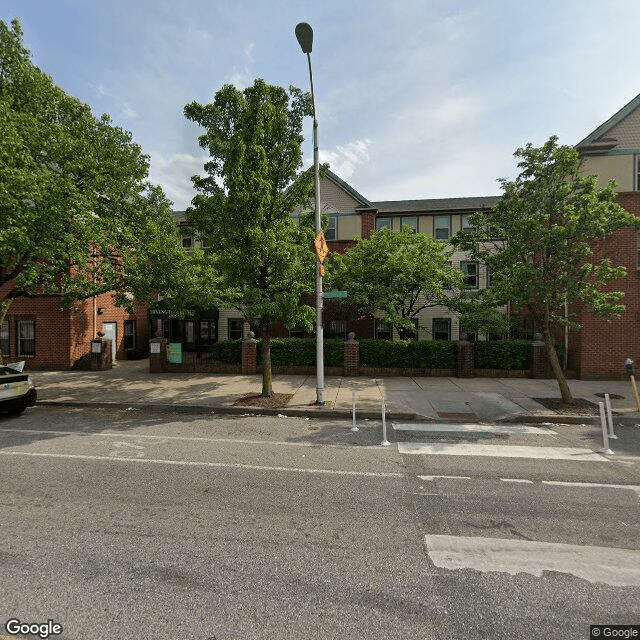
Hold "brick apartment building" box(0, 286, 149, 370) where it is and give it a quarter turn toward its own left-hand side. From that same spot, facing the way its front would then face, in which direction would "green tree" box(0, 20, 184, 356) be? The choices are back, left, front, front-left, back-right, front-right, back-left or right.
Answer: right

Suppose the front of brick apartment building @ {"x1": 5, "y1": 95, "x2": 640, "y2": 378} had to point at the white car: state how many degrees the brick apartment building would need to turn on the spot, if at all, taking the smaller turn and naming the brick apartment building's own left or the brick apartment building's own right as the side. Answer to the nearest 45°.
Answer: approximately 45° to the brick apartment building's own right

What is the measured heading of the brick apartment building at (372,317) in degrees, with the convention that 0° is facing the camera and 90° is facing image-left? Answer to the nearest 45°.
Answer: approximately 0°

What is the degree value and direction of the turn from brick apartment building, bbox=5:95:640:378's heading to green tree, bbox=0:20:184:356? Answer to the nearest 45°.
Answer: approximately 45° to its right

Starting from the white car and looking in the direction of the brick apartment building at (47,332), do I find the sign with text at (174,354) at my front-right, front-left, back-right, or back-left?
front-right

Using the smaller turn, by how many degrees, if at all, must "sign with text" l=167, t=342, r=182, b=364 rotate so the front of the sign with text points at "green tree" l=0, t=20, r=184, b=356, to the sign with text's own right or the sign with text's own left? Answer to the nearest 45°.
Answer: approximately 45° to the sign with text's own right

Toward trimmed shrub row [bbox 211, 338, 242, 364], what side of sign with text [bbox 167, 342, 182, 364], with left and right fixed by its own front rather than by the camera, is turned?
left

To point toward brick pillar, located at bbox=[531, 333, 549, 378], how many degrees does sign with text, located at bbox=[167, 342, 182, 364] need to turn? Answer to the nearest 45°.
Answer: approximately 45° to its left

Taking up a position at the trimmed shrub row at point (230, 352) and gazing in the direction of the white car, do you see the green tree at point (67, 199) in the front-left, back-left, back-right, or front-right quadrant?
front-right

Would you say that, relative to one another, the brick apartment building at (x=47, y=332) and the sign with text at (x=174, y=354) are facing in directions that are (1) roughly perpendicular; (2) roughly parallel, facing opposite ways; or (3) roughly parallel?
roughly parallel

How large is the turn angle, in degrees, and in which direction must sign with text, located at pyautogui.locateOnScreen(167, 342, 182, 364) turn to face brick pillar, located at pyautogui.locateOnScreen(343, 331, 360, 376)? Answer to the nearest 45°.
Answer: approximately 45° to its left

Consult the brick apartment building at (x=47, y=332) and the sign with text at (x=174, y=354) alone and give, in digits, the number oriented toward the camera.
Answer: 2

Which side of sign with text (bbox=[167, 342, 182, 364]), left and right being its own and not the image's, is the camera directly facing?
front

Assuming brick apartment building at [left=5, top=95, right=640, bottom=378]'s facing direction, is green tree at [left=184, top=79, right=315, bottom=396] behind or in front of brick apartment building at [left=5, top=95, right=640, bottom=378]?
in front
